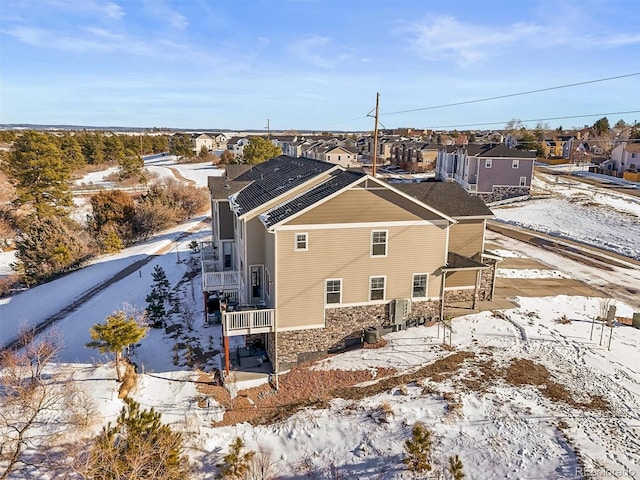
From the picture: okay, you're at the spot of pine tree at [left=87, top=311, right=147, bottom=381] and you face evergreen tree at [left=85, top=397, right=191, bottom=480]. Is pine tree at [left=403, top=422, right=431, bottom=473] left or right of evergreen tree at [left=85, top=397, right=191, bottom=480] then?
left

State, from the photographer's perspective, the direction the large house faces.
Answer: facing to the right of the viewer

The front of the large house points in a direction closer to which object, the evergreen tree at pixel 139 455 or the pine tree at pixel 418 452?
the pine tree

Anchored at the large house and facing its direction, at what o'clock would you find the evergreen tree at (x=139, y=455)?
The evergreen tree is roughly at 4 o'clock from the large house.

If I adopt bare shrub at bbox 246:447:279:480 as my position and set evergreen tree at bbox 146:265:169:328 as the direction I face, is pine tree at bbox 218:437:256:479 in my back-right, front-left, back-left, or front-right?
front-left

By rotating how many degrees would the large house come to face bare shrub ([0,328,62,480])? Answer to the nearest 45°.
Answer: approximately 135° to its right

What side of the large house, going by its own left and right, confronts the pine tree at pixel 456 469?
right

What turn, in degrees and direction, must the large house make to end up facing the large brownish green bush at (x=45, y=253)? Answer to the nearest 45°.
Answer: approximately 135° to its left

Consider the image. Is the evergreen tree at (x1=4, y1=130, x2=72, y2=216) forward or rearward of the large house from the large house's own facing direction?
rearward

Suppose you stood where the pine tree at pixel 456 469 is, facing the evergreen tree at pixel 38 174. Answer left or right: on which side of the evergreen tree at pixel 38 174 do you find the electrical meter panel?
right

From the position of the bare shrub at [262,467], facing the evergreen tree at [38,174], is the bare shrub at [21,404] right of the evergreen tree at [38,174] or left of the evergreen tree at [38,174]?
left
